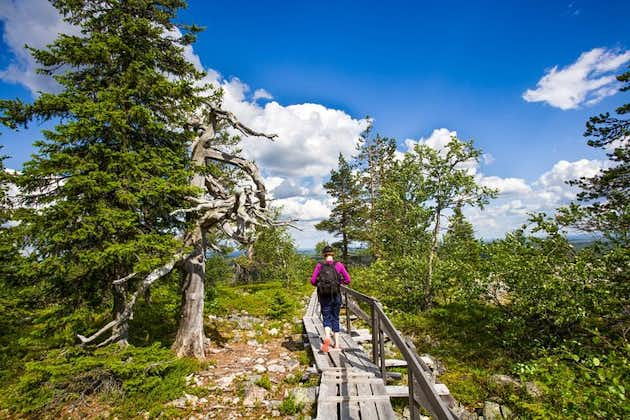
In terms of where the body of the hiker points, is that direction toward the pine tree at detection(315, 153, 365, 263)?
yes

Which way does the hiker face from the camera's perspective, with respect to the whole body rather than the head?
away from the camera

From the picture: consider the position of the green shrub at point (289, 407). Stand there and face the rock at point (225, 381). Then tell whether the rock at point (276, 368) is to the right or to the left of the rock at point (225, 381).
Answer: right

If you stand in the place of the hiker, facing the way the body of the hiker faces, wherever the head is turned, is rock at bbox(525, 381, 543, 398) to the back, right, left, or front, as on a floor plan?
right

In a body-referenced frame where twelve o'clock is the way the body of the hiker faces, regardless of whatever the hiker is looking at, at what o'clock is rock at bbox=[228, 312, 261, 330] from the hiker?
The rock is roughly at 11 o'clock from the hiker.

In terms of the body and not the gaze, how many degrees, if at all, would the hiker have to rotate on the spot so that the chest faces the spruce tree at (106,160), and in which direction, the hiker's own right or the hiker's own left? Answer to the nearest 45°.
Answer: approximately 90° to the hiker's own left

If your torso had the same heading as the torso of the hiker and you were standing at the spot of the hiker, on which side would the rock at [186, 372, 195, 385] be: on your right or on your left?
on your left
